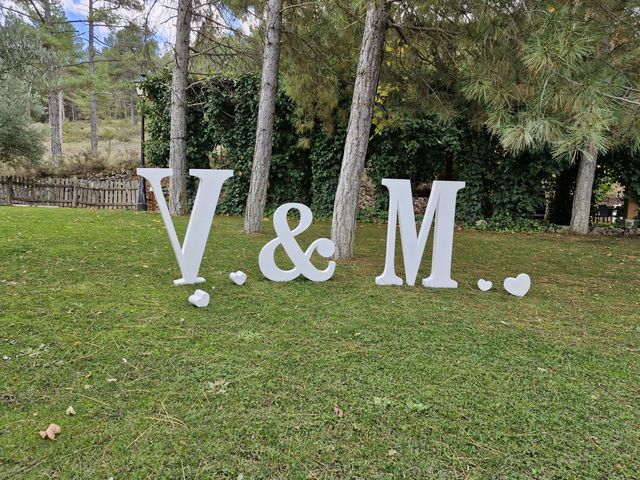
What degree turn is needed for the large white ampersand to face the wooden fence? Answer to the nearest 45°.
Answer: approximately 135° to its right

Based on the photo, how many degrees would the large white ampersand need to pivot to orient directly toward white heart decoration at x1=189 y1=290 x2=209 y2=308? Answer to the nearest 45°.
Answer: approximately 45° to its right

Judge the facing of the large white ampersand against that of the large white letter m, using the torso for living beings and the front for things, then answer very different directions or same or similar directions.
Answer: same or similar directions

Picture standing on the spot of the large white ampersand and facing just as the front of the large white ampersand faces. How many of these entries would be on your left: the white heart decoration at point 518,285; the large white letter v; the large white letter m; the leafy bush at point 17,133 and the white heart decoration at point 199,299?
2

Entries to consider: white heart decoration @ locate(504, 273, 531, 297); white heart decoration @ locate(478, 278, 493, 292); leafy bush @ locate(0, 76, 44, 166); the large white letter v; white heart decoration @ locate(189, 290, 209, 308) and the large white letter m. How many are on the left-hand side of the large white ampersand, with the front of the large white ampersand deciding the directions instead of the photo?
3

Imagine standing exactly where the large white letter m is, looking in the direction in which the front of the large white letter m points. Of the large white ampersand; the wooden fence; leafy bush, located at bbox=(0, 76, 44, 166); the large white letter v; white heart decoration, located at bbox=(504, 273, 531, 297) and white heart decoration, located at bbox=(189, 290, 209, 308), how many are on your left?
1

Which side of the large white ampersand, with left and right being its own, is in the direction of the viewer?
front

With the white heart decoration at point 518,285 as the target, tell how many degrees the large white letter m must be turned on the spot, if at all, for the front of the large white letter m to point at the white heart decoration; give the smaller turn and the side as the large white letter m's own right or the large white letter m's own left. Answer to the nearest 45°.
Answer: approximately 90° to the large white letter m's own left

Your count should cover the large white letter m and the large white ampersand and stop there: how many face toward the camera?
2

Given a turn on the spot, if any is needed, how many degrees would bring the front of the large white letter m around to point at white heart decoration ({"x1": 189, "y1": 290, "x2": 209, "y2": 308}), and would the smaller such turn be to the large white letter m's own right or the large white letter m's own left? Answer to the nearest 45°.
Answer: approximately 45° to the large white letter m's own right

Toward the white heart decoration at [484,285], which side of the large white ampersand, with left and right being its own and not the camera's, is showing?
left

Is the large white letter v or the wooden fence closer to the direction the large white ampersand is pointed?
the large white letter v

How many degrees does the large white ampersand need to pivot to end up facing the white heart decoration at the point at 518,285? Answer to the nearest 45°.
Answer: approximately 90° to its left

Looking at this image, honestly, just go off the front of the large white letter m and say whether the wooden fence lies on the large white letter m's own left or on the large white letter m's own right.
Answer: on the large white letter m's own right

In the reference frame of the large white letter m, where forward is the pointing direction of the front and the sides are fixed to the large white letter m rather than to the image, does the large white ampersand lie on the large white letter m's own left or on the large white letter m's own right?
on the large white letter m's own right
